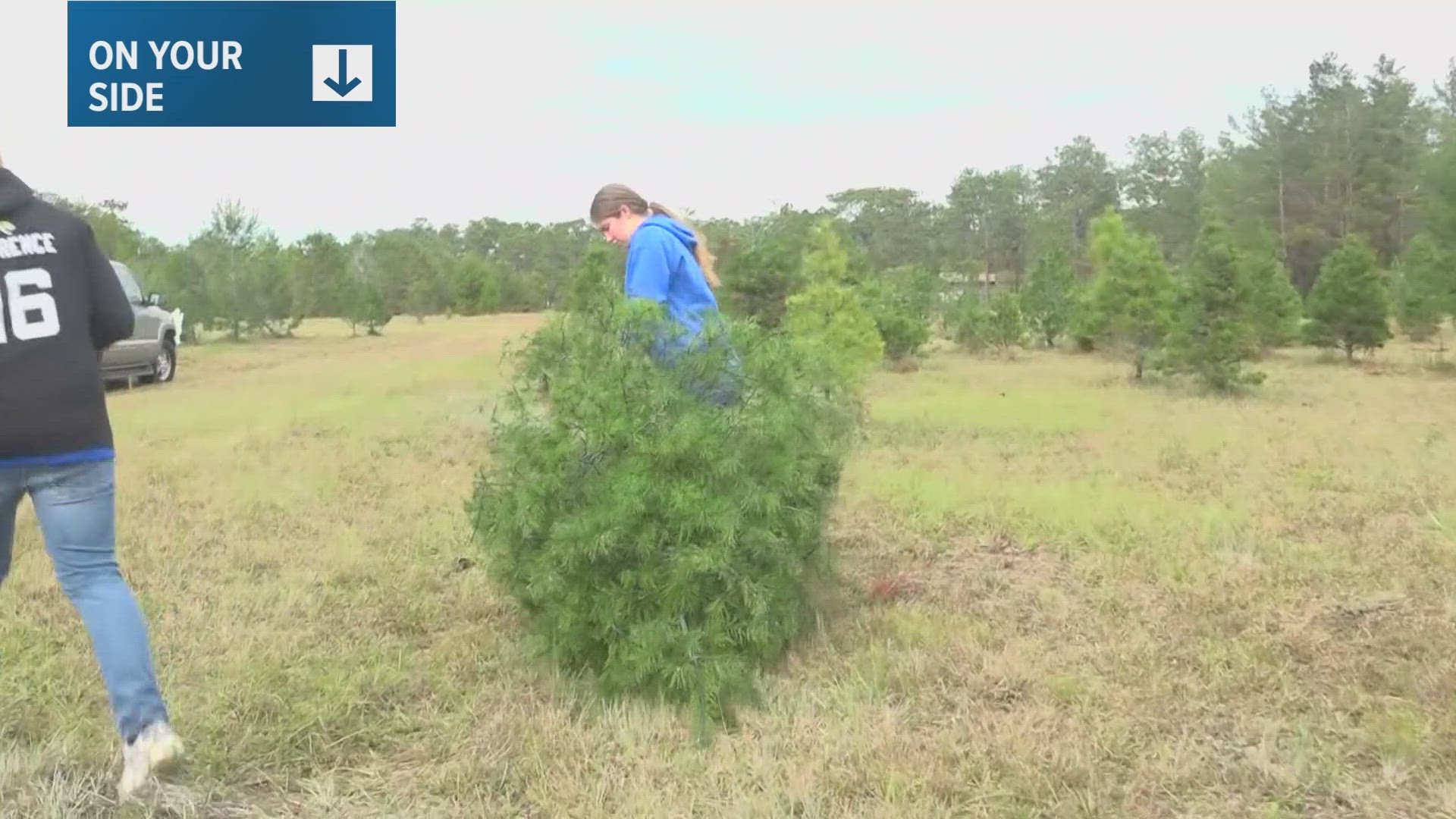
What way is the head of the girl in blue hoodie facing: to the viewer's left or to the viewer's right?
to the viewer's left

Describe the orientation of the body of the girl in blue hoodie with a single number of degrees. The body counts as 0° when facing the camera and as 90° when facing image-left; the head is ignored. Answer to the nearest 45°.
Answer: approximately 90°

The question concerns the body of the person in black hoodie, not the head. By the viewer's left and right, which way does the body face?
facing away from the viewer and to the left of the viewer

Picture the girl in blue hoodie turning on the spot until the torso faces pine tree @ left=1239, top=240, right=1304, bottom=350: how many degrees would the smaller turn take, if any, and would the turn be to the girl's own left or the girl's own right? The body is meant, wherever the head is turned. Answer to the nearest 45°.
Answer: approximately 135° to the girl's own right

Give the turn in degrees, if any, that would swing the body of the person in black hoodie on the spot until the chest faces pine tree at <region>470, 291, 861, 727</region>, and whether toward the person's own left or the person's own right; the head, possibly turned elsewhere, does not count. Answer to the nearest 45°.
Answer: approximately 135° to the person's own right

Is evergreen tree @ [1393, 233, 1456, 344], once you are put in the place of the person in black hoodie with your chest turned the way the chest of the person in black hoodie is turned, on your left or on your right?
on your right

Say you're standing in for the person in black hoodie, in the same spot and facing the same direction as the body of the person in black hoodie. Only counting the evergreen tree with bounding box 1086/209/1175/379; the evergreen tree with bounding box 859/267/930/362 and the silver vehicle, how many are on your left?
0

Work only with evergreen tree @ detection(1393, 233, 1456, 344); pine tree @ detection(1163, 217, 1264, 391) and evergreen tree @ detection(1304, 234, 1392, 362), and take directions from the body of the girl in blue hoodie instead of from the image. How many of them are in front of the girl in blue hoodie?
0

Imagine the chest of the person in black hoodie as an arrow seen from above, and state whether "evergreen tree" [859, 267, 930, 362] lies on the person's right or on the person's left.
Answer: on the person's right

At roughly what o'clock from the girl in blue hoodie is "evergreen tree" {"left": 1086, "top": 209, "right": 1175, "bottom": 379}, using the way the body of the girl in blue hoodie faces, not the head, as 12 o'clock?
The evergreen tree is roughly at 4 o'clock from the girl in blue hoodie.
